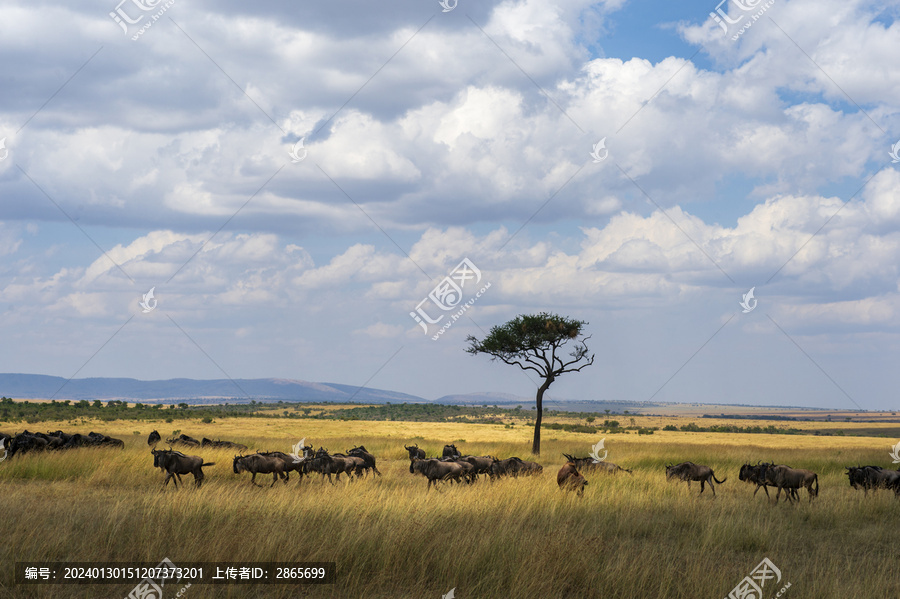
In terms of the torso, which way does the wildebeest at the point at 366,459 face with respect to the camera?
to the viewer's left

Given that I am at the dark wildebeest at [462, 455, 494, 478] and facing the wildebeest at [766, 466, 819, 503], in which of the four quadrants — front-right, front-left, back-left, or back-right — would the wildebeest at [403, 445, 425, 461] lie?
back-left

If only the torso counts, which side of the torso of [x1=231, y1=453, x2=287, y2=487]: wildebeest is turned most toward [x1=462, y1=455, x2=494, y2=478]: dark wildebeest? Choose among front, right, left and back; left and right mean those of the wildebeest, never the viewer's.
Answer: back

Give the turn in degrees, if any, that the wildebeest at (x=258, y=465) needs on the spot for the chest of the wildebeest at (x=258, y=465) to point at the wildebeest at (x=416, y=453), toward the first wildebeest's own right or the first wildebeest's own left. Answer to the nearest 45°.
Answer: approximately 135° to the first wildebeest's own right

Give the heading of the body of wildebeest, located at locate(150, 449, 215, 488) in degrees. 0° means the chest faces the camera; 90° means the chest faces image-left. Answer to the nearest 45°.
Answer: approximately 90°

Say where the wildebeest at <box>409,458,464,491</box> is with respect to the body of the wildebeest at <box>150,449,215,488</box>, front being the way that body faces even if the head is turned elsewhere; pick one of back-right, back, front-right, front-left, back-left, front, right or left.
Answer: back

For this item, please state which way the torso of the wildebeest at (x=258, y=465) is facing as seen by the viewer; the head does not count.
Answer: to the viewer's left

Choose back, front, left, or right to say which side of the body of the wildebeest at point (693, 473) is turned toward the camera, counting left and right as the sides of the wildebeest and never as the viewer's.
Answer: left

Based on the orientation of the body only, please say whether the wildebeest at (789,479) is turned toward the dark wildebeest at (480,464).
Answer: yes

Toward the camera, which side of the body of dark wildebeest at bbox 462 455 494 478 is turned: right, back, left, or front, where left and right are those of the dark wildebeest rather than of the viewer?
left

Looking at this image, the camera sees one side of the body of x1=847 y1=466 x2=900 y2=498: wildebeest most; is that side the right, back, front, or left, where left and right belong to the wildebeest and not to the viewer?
left

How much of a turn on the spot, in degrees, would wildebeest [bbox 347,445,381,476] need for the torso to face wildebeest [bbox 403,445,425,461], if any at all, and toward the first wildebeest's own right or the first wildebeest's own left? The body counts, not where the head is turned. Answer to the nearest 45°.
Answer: approximately 135° to the first wildebeest's own right

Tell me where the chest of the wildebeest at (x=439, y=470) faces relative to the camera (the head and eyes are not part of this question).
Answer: to the viewer's left
